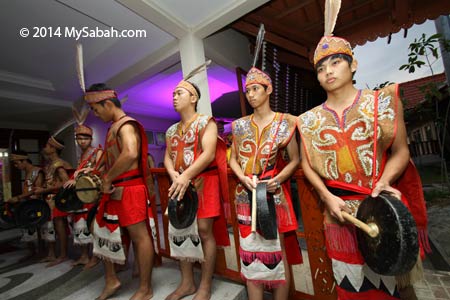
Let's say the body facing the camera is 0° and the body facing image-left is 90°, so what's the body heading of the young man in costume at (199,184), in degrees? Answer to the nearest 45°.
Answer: approximately 45°

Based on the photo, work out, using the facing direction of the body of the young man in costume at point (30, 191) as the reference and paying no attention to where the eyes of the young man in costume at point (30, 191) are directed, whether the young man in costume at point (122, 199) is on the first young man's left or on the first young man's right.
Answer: on the first young man's left

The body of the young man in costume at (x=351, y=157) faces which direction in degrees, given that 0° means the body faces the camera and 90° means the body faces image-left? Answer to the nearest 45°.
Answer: approximately 45°

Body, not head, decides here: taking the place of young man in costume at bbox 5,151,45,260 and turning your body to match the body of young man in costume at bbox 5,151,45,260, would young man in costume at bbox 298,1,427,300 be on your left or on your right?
on your left

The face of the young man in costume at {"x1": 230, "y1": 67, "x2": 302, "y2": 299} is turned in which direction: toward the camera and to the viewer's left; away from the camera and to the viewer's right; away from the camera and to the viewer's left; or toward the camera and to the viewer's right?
toward the camera and to the viewer's left

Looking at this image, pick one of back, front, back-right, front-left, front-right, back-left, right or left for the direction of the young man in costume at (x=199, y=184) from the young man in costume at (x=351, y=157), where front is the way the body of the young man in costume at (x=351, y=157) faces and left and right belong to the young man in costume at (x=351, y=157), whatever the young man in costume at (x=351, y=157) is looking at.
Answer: front-right

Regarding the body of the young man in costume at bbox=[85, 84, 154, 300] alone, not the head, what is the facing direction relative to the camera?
to the viewer's left

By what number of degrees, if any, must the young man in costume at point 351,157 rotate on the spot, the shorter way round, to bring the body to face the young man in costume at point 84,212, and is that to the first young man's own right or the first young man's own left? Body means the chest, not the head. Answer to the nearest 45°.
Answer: approximately 45° to the first young man's own right
